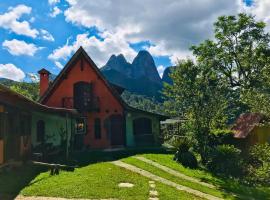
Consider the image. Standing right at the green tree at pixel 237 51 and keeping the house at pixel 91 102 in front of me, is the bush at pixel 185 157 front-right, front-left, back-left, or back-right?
front-left

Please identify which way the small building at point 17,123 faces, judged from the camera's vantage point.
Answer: facing the viewer and to the right of the viewer

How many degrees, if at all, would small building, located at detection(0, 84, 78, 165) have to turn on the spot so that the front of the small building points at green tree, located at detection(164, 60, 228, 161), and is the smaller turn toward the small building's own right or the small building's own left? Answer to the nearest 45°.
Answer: approximately 45° to the small building's own left

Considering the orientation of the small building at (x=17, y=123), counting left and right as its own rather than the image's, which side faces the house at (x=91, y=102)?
left

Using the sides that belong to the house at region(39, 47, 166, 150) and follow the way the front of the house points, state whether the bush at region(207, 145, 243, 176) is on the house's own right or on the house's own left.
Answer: on the house's own left

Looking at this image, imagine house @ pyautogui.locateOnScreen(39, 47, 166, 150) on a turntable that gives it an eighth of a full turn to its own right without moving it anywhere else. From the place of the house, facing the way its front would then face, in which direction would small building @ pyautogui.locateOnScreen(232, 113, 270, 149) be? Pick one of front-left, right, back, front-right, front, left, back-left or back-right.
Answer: back-left

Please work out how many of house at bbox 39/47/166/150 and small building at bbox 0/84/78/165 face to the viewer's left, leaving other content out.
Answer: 0

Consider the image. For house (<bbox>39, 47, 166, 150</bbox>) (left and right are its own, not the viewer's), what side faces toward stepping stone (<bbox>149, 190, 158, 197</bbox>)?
front

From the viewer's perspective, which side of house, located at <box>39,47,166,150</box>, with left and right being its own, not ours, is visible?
front

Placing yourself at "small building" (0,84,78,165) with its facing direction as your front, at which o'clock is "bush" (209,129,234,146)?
The bush is roughly at 10 o'clock from the small building.

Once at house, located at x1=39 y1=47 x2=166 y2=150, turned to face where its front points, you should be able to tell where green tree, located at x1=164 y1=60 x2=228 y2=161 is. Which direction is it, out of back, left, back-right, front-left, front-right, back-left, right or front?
front-left

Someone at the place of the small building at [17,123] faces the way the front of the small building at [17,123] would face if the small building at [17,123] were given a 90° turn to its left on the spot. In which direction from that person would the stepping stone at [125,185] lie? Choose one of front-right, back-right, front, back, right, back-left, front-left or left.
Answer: right

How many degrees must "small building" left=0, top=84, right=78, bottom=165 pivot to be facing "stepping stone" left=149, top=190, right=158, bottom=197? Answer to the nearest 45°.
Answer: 0° — it already faces it

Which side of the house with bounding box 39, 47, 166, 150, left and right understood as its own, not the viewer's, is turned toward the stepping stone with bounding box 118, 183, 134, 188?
front

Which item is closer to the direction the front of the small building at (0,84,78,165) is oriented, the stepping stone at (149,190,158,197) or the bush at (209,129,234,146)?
the stepping stone
